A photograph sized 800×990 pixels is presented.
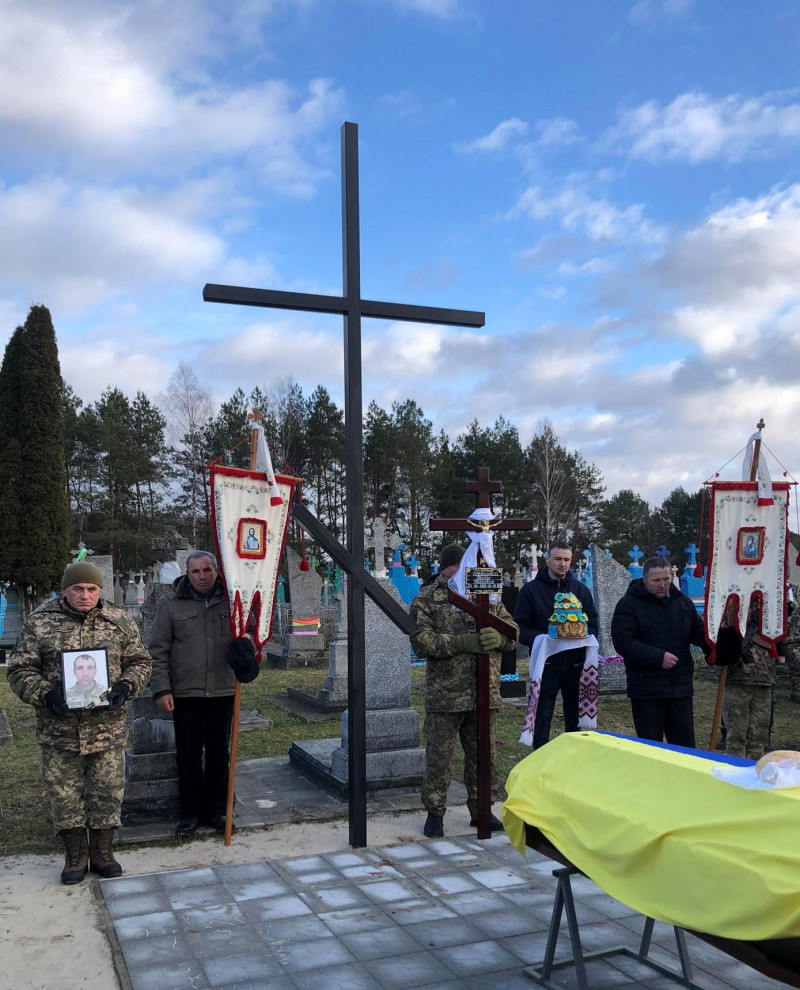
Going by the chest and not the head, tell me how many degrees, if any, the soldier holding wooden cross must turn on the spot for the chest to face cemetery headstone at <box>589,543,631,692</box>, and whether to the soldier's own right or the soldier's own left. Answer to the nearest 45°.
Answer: approximately 135° to the soldier's own left

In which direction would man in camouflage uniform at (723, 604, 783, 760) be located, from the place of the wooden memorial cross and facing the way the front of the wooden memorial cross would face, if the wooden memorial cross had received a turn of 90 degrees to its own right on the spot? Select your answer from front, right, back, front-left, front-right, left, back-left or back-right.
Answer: back-right

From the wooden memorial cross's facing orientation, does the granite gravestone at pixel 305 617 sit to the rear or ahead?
to the rear

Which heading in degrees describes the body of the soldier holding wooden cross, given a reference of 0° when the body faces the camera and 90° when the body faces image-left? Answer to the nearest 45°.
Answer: approximately 315°

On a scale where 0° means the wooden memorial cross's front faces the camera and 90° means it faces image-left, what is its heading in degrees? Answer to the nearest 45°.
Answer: approximately 0°

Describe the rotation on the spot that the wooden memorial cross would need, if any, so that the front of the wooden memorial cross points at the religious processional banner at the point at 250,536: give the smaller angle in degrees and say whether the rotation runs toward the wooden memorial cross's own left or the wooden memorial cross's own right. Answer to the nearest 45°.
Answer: approximately 90° to the wooden memorial cross's own right

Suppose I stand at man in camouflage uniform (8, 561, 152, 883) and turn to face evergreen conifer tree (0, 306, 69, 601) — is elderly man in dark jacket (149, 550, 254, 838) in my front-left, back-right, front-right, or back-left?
front-right

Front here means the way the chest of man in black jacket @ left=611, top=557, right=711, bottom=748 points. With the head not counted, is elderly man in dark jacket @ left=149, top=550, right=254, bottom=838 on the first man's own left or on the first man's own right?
on the first man's own right

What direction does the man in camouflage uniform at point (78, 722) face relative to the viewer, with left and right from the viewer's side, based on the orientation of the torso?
facing the viewer

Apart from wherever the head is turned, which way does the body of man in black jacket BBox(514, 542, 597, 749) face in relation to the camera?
toward the camera

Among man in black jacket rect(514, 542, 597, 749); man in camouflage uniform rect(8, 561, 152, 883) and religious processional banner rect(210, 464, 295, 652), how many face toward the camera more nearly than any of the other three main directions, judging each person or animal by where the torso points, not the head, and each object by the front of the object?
3
